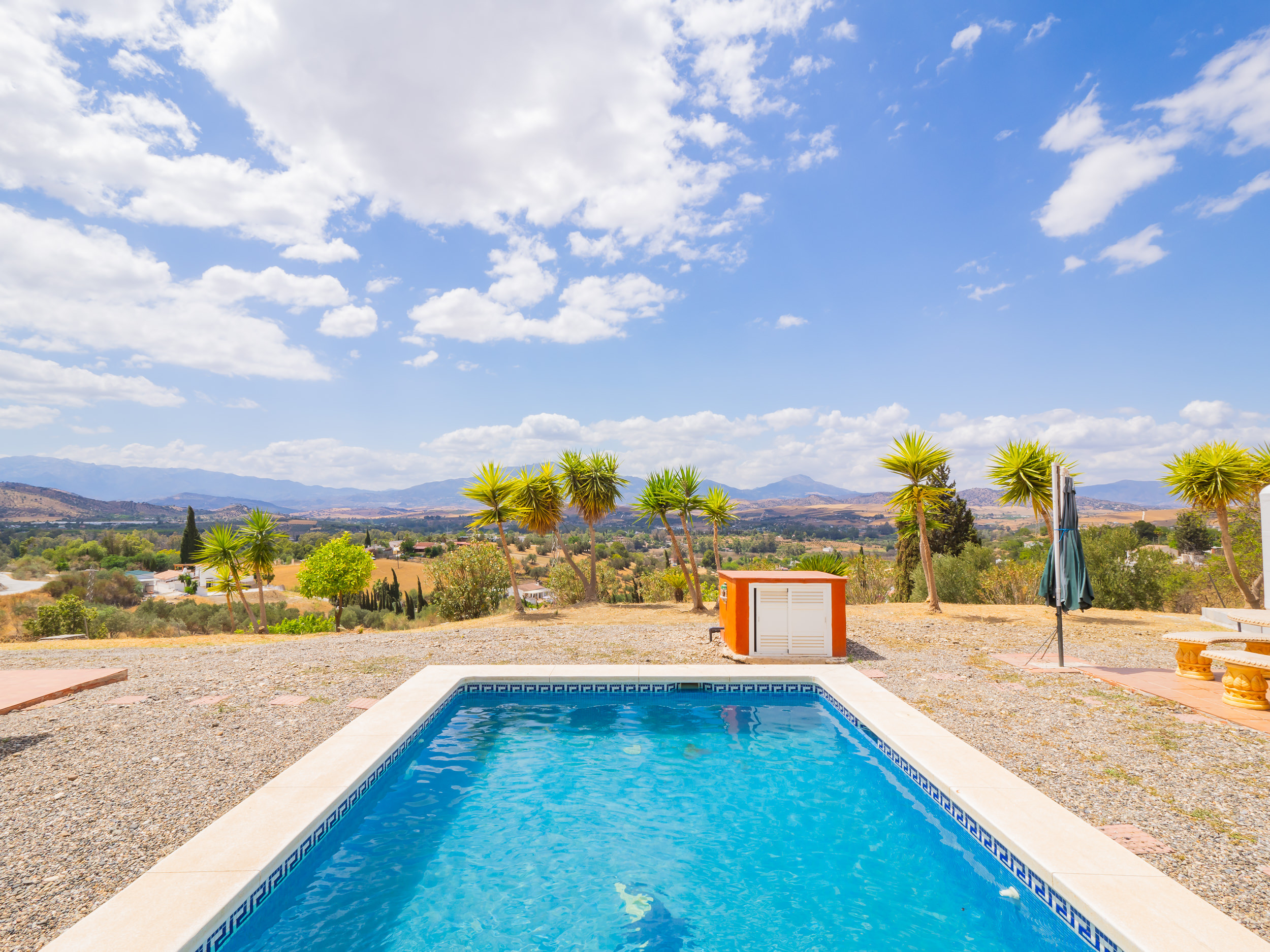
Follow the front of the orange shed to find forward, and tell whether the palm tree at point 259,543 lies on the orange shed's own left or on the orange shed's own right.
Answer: on the orange shed's own right

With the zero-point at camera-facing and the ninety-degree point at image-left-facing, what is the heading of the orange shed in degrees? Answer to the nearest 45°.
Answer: approximately 0°

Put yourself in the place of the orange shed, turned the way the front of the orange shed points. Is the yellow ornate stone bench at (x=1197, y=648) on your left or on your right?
on your left

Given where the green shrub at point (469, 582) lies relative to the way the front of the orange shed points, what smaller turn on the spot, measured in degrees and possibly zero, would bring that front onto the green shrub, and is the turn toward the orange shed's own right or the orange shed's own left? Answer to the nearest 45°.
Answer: approximately 135° to the orange shed's own right

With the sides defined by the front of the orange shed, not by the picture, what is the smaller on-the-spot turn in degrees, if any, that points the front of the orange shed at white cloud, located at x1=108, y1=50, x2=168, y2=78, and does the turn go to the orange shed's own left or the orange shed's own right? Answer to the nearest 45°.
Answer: approximately 90° to the orange shed's own right

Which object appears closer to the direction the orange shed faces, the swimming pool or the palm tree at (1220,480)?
the swimming pool

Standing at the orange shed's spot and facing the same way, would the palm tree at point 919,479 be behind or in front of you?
behind

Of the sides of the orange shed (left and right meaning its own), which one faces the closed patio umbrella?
left

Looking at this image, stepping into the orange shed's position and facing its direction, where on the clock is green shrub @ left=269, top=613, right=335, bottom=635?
The green shrub is roughly at 4 o'clock from the orange shed.

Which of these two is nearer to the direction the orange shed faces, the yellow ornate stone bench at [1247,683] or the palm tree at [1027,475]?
the yellow ornate stone bench
